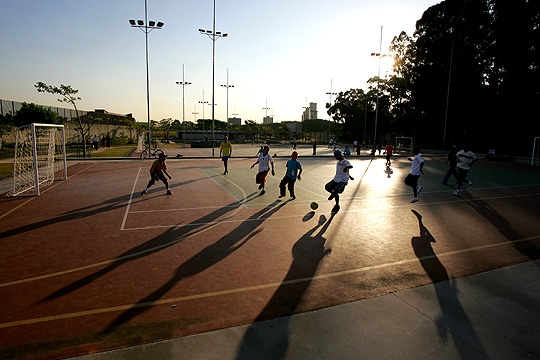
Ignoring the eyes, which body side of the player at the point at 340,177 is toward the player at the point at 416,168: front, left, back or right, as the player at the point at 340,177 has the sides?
back

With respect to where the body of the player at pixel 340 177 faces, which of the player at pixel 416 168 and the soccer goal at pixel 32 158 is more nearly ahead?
the soccer goal

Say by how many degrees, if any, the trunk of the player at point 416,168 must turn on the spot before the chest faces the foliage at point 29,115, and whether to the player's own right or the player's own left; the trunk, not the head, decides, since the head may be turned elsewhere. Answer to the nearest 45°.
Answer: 0° — they already face it

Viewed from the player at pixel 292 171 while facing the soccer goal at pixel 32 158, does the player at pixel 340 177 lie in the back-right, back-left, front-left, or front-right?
back-left

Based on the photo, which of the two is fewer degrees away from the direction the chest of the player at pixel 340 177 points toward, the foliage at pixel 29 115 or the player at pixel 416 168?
the foliage

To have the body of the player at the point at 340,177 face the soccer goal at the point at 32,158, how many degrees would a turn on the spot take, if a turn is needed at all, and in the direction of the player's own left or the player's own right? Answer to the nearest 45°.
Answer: approximately 45° to the player's own right

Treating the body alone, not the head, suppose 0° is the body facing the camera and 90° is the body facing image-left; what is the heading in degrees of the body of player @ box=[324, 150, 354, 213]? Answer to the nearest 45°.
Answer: approximately 45°

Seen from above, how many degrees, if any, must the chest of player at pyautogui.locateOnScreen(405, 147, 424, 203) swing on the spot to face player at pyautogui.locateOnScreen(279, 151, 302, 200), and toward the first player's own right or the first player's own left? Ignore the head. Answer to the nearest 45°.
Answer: approximately 45° to the first player's own left

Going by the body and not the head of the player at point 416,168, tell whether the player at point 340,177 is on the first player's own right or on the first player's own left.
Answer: on the first player's own left

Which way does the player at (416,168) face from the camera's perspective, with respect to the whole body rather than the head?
to the viewer's left
